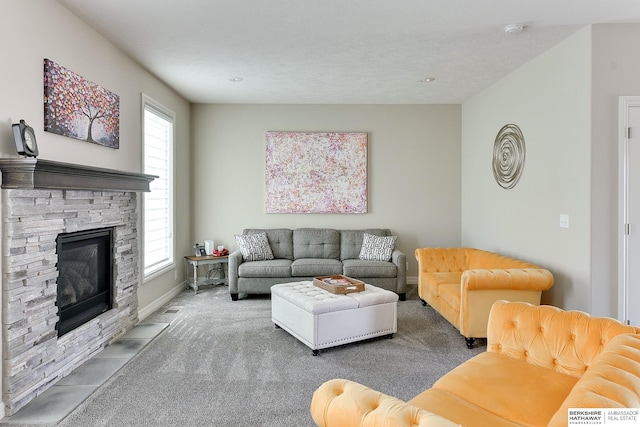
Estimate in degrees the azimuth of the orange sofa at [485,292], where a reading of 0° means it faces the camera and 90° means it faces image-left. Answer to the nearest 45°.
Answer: approximately 45°

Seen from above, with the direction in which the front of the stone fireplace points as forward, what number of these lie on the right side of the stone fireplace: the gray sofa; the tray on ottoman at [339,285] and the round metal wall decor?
0

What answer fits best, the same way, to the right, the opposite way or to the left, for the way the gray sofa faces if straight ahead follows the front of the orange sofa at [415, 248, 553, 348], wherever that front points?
to the left

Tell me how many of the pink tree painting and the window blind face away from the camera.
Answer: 0

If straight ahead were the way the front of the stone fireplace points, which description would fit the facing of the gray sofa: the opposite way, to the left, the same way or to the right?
to the right

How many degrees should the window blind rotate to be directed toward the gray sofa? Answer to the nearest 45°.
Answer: approximately 45° to its left

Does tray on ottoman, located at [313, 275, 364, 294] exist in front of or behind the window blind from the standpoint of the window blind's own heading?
in front

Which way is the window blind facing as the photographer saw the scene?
facing the viewer and to the right of the viewer

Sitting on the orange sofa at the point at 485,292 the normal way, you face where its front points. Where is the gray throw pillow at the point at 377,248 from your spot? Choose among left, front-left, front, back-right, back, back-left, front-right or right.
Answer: right

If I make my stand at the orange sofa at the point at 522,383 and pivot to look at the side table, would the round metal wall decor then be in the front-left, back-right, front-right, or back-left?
front-right

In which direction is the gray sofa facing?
toward the camera

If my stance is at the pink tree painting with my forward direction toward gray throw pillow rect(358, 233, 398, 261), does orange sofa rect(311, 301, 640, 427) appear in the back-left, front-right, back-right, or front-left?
front-right

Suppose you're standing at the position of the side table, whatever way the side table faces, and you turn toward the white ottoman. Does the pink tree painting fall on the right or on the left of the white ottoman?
right

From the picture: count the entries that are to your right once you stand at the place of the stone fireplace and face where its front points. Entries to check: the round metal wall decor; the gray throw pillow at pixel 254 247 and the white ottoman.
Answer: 0

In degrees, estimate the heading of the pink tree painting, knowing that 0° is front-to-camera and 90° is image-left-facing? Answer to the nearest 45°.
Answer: approximately 315°

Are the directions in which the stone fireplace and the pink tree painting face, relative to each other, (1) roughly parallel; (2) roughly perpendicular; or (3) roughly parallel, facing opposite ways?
roughly parallel

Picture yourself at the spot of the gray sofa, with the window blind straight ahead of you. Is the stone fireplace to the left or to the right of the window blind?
left

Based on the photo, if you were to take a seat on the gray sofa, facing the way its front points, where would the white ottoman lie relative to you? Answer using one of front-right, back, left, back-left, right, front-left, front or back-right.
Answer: front

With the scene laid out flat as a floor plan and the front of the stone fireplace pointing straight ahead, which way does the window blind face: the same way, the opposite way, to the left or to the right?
the same way
